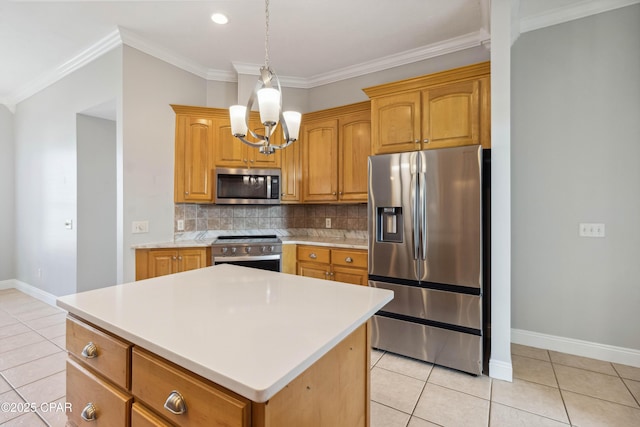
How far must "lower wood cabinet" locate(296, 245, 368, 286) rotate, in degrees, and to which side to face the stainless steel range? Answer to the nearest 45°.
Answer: approximately 45° to its right

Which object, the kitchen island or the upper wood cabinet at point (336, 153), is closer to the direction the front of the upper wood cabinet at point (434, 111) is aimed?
the kitchen island

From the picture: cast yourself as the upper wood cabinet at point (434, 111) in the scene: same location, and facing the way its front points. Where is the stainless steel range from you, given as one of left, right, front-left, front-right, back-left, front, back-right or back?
front-right

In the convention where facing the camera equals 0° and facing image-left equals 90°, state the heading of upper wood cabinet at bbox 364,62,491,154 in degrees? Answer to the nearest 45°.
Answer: approximately 45°

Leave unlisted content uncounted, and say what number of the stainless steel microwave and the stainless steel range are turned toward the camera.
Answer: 2

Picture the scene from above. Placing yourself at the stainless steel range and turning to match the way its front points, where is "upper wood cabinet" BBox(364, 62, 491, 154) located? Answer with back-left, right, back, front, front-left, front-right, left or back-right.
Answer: front-left
